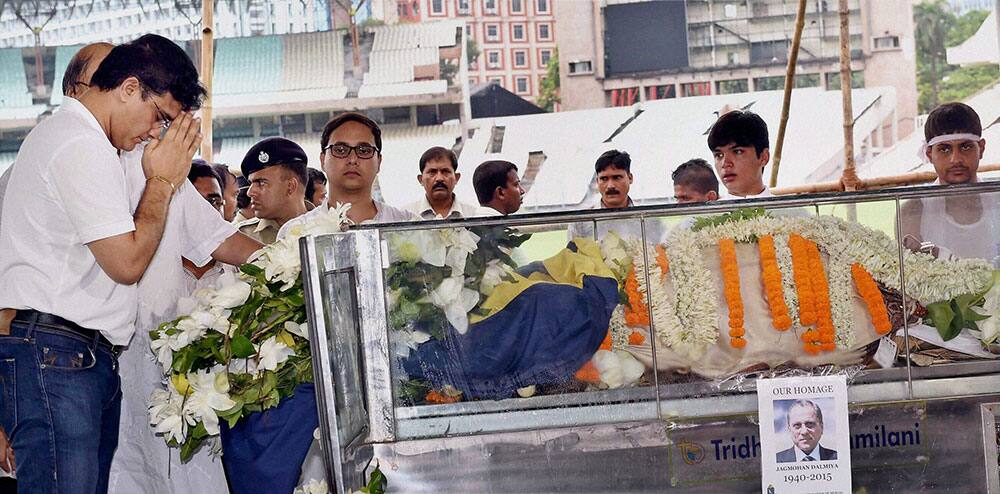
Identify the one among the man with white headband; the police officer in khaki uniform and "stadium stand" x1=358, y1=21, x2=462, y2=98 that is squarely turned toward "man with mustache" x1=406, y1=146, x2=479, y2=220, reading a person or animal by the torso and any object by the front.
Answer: the stadium stand

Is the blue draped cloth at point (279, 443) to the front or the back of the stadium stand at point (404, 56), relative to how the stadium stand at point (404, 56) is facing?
to the front

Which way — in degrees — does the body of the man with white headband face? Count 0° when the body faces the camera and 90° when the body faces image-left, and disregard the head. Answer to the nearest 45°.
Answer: approximately 0°

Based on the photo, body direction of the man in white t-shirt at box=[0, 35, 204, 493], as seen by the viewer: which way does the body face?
to the viewer's right

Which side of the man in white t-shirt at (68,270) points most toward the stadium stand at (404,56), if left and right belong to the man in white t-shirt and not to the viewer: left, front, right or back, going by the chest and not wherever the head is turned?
left

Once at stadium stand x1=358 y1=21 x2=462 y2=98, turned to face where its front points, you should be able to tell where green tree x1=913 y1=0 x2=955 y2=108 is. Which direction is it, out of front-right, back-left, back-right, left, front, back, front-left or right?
left

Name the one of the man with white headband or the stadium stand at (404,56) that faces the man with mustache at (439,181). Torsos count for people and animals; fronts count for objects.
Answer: the stadium stand

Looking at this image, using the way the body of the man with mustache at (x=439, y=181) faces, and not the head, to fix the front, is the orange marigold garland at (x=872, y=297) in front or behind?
in front

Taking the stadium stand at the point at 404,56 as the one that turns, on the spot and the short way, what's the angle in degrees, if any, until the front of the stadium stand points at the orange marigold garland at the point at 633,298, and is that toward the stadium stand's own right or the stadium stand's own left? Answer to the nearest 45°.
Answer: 0° — it already faces it

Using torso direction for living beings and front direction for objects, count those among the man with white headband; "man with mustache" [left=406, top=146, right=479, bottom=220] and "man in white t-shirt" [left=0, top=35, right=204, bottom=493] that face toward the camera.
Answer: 2

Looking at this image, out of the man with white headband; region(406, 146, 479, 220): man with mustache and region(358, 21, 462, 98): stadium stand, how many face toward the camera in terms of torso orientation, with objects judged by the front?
3

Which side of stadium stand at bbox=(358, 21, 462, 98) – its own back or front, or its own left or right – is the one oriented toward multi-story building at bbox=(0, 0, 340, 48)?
right

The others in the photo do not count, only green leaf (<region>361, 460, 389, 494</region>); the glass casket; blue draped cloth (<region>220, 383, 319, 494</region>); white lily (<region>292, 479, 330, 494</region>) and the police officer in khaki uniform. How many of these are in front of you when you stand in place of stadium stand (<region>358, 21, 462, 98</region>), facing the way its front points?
5

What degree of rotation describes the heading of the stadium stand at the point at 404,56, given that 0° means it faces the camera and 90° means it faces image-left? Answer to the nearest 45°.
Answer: approximately 0°

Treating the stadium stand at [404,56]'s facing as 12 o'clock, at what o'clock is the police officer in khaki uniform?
The police officer in khaki uniform is roughly at 12 o'clock from the stadium stand.
